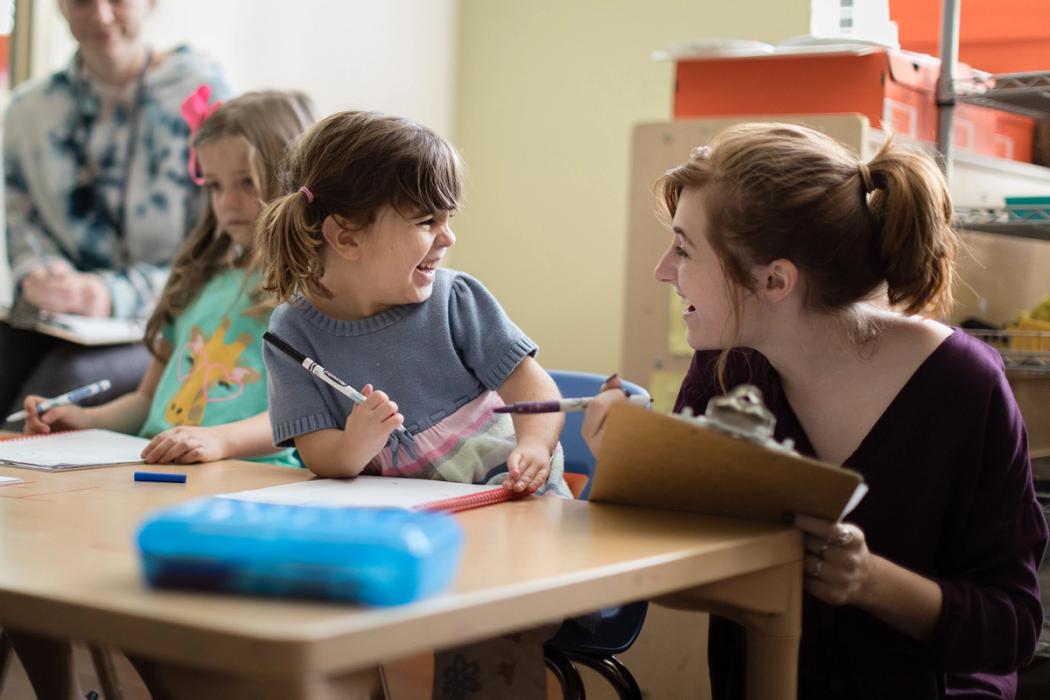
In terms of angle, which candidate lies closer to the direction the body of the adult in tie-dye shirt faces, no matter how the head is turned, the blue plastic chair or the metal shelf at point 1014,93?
the blue plastic chair

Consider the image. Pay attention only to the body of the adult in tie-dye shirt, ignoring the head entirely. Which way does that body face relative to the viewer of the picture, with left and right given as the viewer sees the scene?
facing the viewer

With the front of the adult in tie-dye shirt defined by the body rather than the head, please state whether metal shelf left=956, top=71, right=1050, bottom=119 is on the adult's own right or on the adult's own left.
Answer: on the adult's own left

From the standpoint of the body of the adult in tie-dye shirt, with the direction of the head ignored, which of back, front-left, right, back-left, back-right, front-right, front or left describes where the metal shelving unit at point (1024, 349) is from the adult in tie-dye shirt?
front-left

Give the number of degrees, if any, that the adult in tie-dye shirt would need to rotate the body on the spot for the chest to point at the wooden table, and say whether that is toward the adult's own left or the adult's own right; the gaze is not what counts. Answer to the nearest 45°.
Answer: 0° — they already face it

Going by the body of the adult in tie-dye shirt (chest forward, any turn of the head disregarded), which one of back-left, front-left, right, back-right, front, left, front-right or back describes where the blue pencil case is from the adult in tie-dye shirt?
front

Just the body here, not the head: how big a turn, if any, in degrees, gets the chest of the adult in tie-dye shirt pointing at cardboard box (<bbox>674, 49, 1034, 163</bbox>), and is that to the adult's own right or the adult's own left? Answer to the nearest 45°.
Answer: approximately 45° to the adult's own left

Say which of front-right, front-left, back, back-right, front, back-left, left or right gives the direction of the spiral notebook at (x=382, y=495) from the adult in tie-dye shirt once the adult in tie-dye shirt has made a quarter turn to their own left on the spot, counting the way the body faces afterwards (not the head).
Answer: right

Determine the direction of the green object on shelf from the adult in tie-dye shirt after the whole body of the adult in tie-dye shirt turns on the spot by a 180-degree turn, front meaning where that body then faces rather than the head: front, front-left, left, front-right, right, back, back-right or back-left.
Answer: back-right

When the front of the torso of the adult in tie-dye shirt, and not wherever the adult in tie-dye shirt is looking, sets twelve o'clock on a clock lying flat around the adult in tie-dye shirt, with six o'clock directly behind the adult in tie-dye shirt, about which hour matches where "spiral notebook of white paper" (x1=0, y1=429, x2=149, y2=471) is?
The spiral notebook of white paper is roughly at 12 o'clock from the adult in tie-dye shirt.

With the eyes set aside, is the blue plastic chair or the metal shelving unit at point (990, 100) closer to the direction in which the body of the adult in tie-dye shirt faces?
the blue plastic chair

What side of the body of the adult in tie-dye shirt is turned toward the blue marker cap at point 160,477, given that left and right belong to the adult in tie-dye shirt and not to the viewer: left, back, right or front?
front
